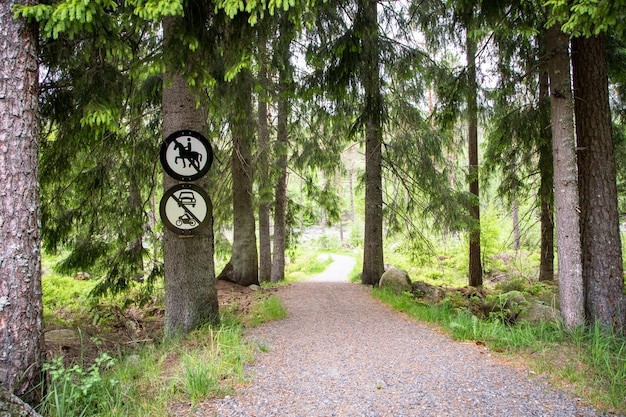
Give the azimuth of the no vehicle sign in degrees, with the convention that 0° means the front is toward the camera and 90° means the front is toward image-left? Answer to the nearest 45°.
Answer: approximately 0°

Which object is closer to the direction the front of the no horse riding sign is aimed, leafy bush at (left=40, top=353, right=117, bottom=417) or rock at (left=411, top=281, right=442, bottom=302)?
the leafy bush

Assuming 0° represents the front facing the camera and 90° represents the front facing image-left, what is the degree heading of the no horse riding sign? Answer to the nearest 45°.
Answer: approximately 0°

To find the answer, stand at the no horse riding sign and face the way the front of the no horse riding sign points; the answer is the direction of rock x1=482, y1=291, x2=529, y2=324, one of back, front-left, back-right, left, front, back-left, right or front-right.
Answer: left

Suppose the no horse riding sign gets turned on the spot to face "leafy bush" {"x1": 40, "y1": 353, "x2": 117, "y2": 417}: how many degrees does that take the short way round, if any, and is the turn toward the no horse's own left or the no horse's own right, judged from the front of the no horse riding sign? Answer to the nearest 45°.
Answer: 0° — it already faces it

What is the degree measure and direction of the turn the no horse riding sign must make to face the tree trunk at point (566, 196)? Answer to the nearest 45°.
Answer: approximately 90° to its left

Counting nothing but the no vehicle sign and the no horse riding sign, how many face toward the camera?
2

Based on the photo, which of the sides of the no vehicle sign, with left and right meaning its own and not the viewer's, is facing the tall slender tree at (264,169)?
back
